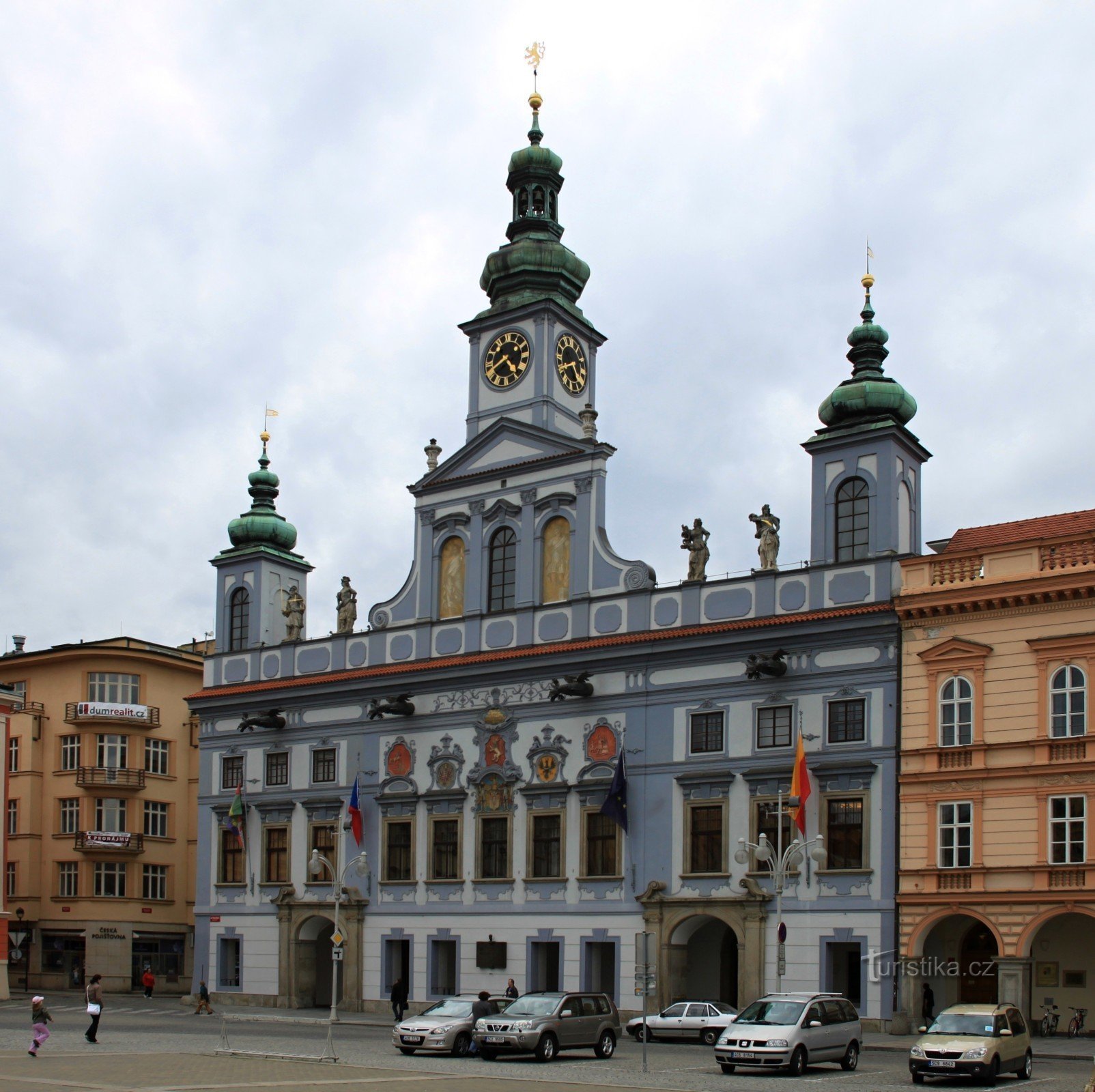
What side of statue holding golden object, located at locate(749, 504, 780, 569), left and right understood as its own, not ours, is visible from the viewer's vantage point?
front

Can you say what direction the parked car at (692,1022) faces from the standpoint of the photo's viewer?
facing to the left of the viewer

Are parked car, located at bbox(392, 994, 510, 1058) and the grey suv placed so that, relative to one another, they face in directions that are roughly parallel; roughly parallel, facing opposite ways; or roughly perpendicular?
roughly parallel

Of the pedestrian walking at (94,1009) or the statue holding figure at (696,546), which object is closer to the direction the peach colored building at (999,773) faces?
the pedestrian walking

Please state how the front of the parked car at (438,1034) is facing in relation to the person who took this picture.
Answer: facing the viewer and to the left of the viewer

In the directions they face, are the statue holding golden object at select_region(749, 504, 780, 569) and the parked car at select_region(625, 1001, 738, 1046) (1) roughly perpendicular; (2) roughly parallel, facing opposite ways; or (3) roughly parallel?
roughly perpendicular

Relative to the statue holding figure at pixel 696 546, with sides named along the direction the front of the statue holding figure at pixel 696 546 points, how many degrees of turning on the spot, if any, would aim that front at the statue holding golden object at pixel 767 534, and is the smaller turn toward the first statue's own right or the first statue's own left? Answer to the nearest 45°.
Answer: approximately 90° to the first statue's own left

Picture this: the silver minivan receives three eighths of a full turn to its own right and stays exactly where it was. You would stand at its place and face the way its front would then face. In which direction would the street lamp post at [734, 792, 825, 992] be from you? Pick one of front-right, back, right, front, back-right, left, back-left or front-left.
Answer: front

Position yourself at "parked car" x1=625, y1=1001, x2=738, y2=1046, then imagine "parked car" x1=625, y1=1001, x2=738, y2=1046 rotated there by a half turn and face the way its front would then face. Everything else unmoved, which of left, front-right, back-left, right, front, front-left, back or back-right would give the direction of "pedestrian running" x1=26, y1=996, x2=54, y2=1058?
back-right

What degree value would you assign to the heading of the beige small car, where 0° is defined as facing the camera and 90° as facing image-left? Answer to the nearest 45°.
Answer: approximately 45°

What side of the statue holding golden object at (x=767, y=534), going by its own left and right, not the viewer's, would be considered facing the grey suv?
front

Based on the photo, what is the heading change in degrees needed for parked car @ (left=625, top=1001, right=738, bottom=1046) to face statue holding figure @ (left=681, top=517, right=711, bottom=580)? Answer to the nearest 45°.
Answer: approximately 90° to its right

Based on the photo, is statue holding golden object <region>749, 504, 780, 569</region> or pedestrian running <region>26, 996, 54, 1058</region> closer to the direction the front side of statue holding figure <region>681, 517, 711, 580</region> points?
the pedestrian running
